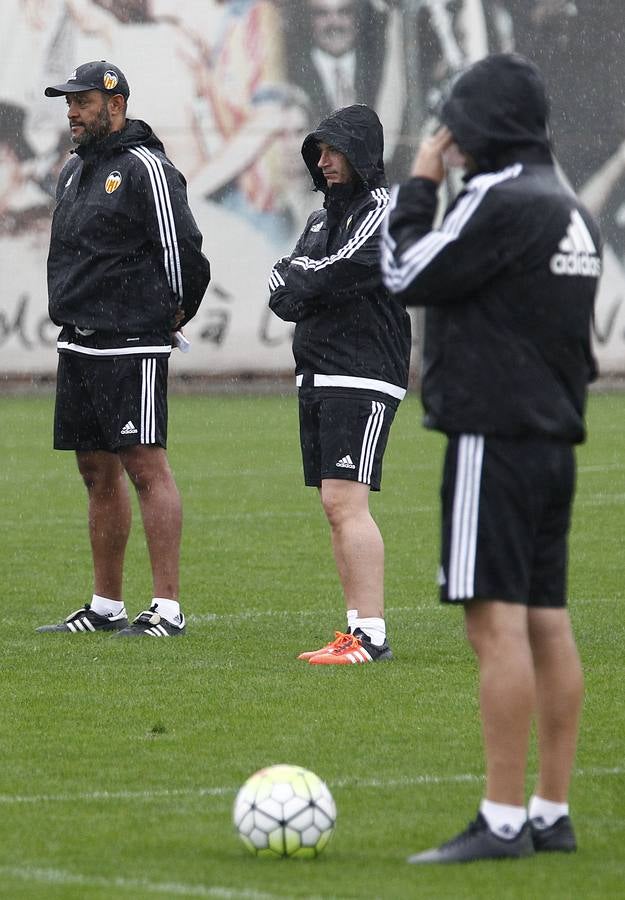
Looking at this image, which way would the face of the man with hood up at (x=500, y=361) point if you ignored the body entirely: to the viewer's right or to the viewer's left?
to the viewer's left

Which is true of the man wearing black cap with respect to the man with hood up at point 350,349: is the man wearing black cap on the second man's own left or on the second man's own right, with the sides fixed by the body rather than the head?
on the second man's own right

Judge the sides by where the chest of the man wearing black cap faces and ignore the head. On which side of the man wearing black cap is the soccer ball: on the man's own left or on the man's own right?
on the man's own left

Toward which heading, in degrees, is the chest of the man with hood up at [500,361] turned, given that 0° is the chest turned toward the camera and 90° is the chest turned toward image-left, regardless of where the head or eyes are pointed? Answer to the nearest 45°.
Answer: approximately 135°

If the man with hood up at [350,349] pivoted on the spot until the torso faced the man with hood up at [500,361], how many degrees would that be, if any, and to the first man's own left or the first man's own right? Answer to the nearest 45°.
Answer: approximately 45° to the first man's own left

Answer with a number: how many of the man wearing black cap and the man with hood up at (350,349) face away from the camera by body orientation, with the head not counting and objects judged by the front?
0

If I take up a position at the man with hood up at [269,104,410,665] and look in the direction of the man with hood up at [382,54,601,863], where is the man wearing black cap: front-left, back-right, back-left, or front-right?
back-right

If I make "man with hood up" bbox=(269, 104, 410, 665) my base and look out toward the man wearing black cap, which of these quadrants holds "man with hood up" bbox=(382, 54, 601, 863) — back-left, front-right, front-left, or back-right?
back-left

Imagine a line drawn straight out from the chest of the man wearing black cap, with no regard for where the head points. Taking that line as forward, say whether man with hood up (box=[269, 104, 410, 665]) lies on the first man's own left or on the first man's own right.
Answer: on the first man's own left
